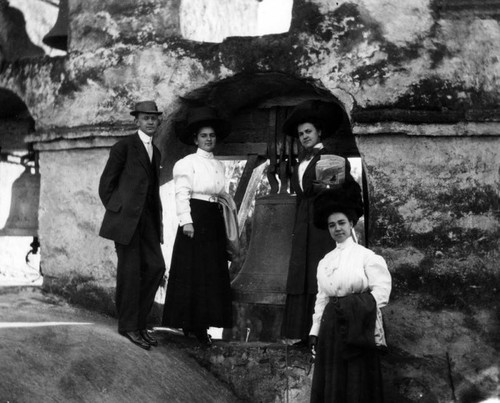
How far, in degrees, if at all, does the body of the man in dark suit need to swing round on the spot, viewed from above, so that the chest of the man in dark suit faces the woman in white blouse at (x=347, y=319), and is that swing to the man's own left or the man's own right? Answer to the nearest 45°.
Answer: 0° — they already face them

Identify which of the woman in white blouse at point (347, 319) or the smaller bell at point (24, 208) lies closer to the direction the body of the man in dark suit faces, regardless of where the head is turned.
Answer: the woman in white blouse

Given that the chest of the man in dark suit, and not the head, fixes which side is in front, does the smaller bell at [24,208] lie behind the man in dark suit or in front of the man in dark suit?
behind

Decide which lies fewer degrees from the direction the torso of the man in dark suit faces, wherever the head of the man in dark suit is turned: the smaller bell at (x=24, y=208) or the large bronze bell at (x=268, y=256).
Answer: the large bronze bell

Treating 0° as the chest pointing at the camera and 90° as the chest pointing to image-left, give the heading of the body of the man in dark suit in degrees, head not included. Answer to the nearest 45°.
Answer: approximately 315°

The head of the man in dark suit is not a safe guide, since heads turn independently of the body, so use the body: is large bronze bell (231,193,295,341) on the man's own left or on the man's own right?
on the man's own left

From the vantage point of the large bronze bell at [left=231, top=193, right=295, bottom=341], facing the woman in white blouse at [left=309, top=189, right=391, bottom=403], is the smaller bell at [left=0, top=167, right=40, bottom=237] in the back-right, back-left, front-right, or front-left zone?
back-right
